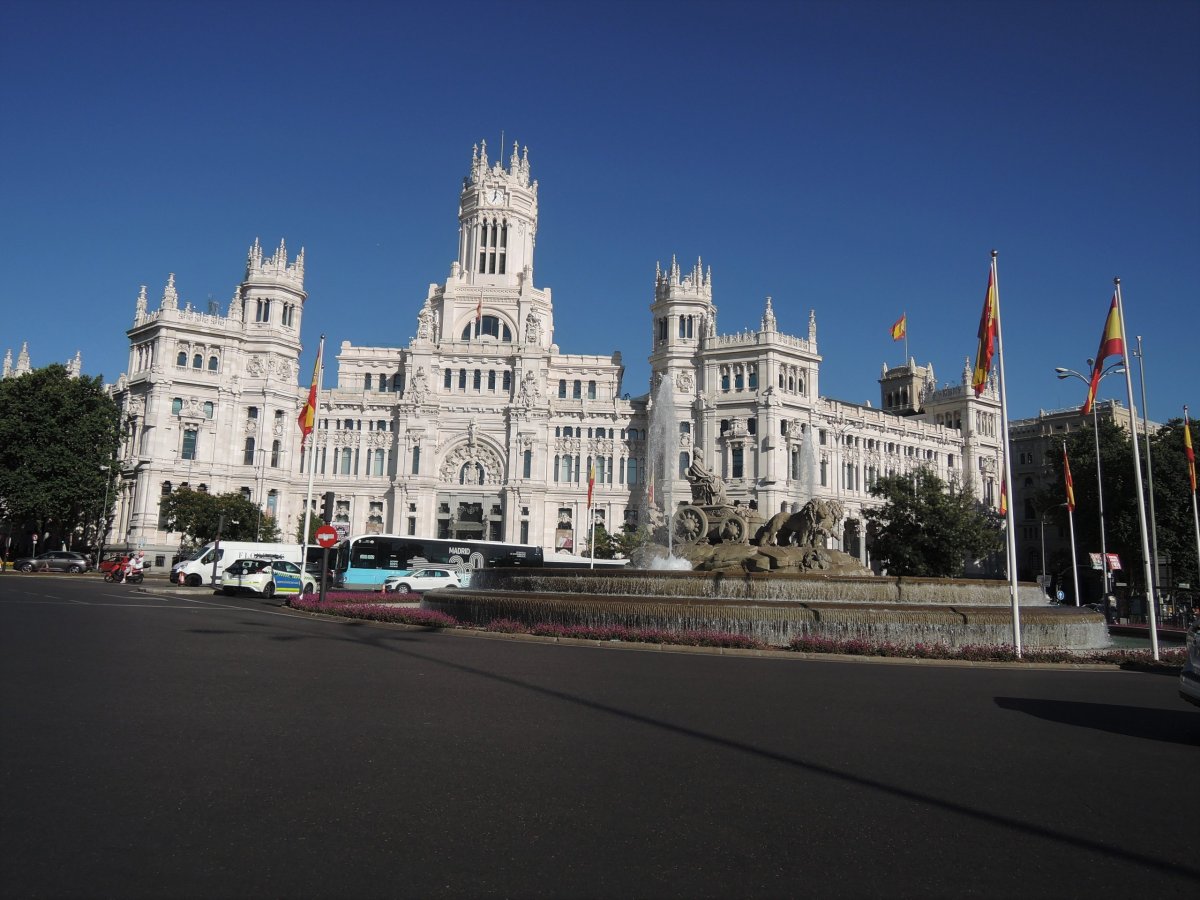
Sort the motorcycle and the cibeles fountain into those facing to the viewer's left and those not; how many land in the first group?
1

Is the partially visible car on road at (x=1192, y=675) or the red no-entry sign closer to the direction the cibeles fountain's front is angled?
the partially visible car on road

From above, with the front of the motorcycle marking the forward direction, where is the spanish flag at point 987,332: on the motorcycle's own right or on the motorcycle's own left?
on the motorcycle's own left

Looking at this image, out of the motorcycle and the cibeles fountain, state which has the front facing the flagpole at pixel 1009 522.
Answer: the cibeles fountain

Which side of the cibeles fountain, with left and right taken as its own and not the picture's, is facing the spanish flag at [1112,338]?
front

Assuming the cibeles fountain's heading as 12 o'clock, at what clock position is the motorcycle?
The motorcycle is roughly at 7 o'clock from the cibeles fountain.

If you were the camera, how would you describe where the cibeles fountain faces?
facing to the right of the viewer

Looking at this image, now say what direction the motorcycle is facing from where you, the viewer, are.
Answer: facing to the left of the viewer

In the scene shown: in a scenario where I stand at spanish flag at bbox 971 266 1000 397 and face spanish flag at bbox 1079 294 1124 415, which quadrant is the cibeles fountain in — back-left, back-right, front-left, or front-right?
back-left

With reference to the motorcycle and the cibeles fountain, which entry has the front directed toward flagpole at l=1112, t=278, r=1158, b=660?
the cibeles fountain

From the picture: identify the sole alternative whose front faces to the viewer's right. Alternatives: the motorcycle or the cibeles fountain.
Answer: the cibeles fountain

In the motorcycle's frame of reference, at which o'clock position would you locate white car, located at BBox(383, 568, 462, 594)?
The white car is roughly at 7 o'clock from the motorcycle.

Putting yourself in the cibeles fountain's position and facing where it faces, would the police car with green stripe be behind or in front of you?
behind

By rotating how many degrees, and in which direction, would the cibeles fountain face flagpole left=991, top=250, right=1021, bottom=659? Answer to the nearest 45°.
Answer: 0° — it already faces it
